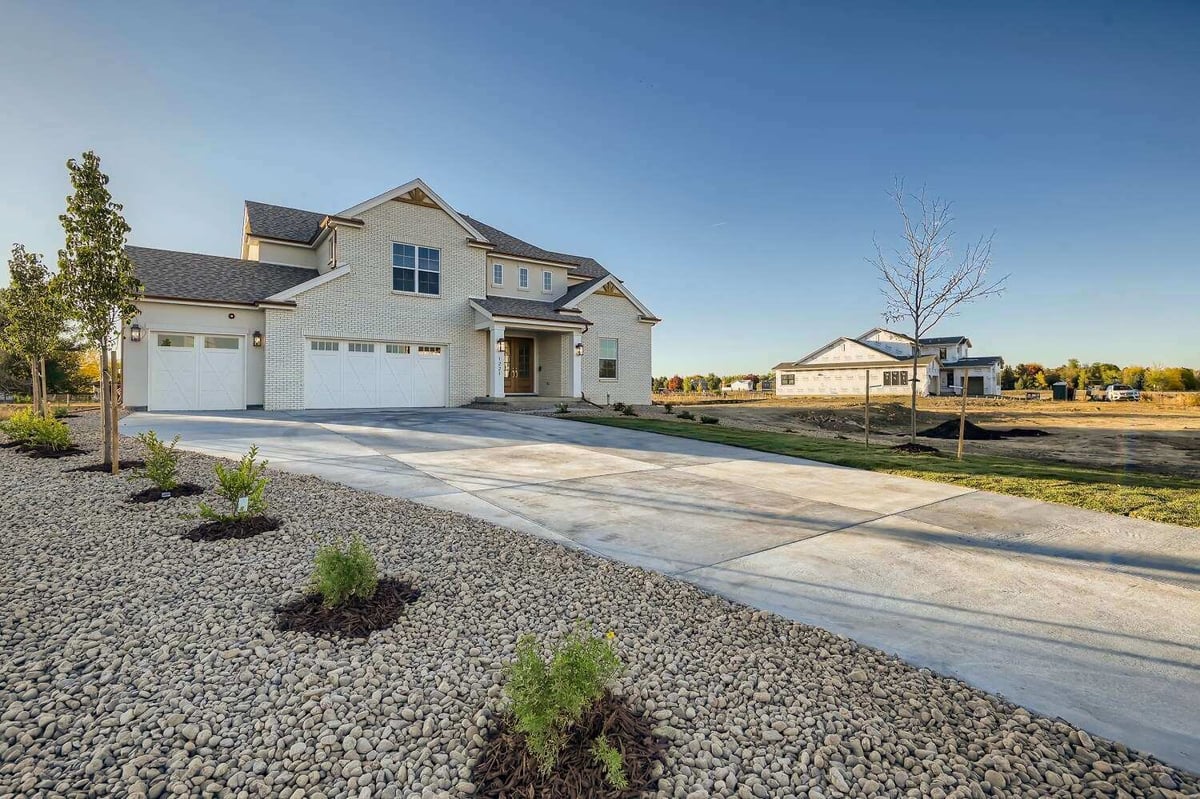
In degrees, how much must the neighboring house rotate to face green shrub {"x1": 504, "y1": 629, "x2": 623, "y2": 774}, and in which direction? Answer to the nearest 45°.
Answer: approximately 45° to its right

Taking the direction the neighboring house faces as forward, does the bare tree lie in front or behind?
in front

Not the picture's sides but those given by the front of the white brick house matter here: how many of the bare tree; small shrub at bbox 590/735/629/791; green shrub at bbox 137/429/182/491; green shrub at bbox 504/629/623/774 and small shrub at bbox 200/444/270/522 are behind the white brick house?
0

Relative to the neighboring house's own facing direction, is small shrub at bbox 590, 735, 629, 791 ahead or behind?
ahead

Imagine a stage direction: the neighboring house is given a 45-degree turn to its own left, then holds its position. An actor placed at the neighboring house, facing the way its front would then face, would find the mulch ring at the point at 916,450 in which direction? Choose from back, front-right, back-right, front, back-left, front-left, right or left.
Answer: right

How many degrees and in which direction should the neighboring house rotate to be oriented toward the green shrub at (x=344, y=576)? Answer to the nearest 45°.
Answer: approximately 45° to its right

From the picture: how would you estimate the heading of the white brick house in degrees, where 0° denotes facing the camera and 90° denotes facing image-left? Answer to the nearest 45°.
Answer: approximately 315°

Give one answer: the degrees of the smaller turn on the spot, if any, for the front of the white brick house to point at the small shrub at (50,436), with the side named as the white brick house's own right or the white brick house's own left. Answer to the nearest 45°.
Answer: approximately 90° to the white brick house's own right

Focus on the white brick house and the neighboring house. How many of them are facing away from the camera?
0

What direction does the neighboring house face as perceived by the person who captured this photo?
facing the viewer and to the right of the viewer

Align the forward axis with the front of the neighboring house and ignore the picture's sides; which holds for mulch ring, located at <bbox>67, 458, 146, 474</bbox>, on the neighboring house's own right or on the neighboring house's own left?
on the neighboring house's own right

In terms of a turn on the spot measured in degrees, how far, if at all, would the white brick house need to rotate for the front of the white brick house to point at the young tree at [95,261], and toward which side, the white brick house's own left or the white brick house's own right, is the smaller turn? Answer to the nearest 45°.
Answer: approximately 45° to the white brick house's own right

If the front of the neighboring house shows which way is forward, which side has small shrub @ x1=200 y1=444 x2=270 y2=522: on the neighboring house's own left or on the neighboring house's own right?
on the neighboring house's own right

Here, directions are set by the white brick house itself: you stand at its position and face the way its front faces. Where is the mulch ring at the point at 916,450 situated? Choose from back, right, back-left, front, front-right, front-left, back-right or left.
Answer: front

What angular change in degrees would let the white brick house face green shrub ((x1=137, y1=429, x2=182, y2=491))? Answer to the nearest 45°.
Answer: approximately 45° to its right

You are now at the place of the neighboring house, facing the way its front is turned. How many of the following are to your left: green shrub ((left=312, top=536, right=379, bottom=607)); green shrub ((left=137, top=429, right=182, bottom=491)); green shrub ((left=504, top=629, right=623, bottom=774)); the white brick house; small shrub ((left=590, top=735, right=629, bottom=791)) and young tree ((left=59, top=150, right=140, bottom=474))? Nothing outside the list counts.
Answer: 0

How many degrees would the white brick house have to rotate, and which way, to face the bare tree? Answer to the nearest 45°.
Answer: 0° — it already faces it

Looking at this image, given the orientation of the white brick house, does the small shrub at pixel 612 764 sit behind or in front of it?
in front
